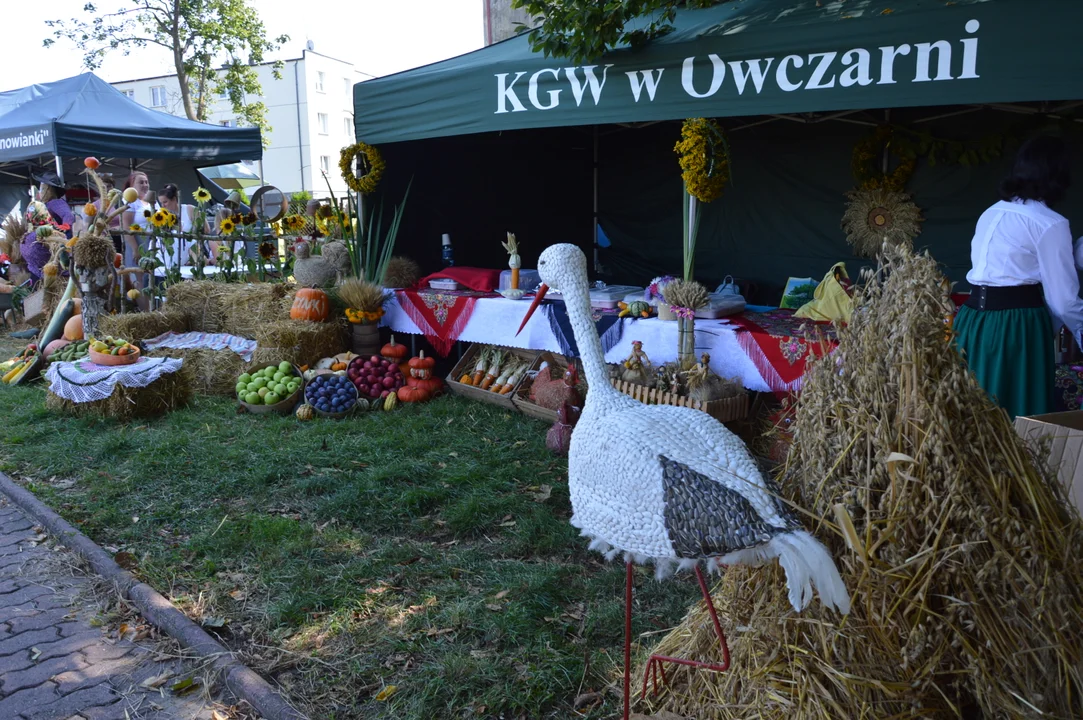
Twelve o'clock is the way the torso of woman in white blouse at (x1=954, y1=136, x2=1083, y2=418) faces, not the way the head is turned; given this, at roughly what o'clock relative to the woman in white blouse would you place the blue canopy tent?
The blue canopy tent is roughly at 8 o'clock from the woman in white blouse.

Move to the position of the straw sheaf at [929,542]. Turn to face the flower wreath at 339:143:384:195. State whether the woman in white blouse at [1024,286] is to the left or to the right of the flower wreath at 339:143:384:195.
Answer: right

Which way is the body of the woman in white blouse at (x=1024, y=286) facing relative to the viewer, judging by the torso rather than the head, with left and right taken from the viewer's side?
facing away from the viewer and to the right of the viewer

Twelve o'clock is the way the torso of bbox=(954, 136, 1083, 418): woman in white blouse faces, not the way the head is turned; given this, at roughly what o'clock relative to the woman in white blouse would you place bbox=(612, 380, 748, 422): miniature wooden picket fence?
The miniature wooden picket fence is roughly at 8 o'clock from the woman in white blouse.

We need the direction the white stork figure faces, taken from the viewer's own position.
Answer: facing to the left of the viewer

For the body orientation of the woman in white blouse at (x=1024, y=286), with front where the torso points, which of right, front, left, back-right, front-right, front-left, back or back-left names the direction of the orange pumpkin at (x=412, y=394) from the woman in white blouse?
back-left

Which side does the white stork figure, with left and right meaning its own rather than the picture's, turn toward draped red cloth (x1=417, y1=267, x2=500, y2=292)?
right

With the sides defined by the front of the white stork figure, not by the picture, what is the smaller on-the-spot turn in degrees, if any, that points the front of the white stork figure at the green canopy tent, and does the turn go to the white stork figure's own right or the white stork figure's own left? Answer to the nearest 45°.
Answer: approximately 90° to the white stork figure's own right

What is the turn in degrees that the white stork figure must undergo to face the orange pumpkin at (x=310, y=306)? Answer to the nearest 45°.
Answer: approximately 45° to its right

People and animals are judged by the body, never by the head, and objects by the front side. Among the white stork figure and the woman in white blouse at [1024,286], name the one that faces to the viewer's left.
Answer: the white stork figure

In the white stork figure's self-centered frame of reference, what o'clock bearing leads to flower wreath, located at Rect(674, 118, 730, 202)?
The flower wreath is roughly at 3 o'clock from the white stork figure.

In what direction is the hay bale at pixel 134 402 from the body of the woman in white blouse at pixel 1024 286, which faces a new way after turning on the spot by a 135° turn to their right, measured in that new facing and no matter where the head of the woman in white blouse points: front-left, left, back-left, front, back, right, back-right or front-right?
right

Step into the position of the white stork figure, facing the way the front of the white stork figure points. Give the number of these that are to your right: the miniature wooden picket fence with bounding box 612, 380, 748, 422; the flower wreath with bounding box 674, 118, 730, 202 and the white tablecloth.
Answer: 3
